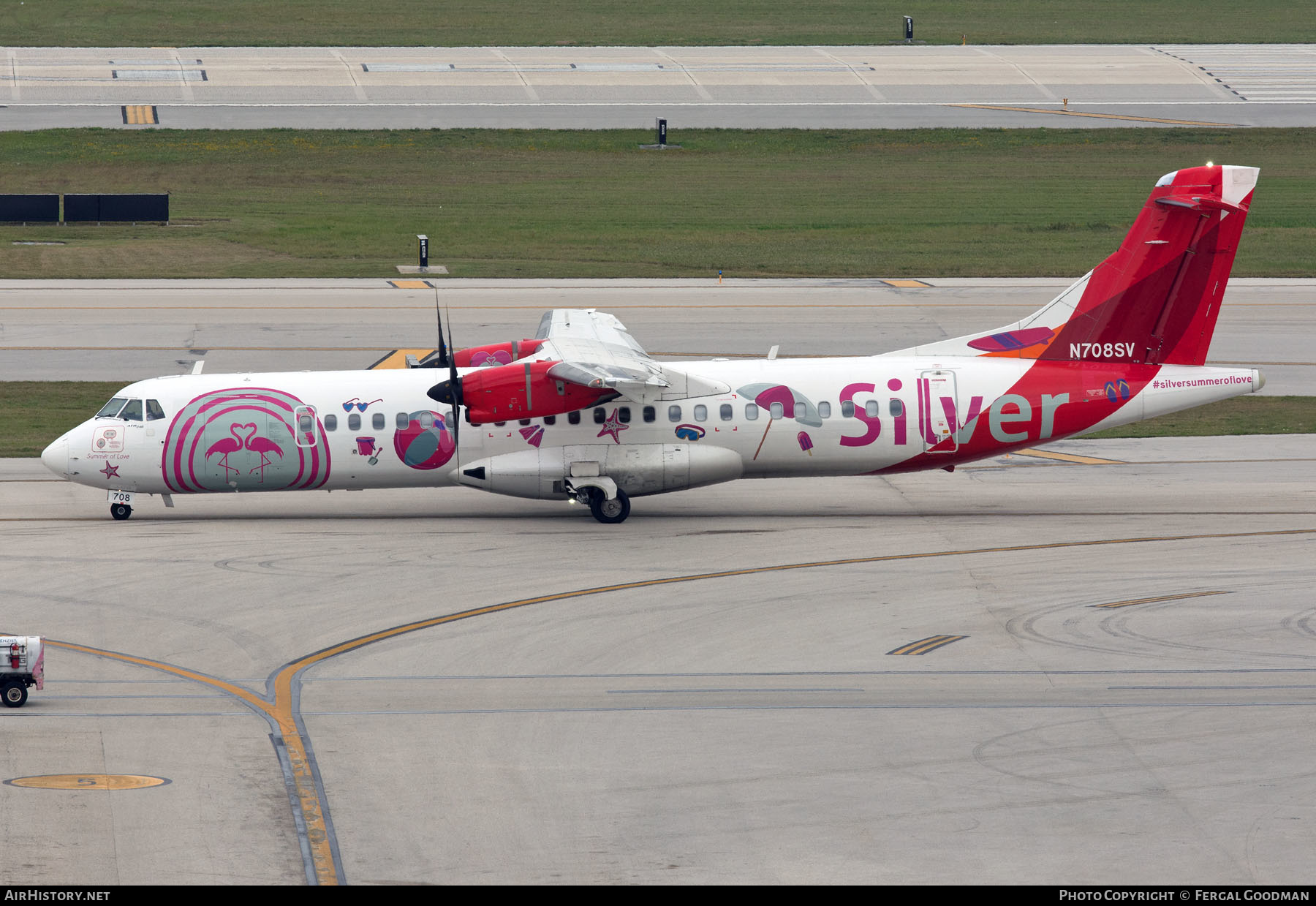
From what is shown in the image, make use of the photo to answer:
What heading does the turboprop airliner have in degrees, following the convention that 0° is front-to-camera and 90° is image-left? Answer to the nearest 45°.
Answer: approximately 90°
